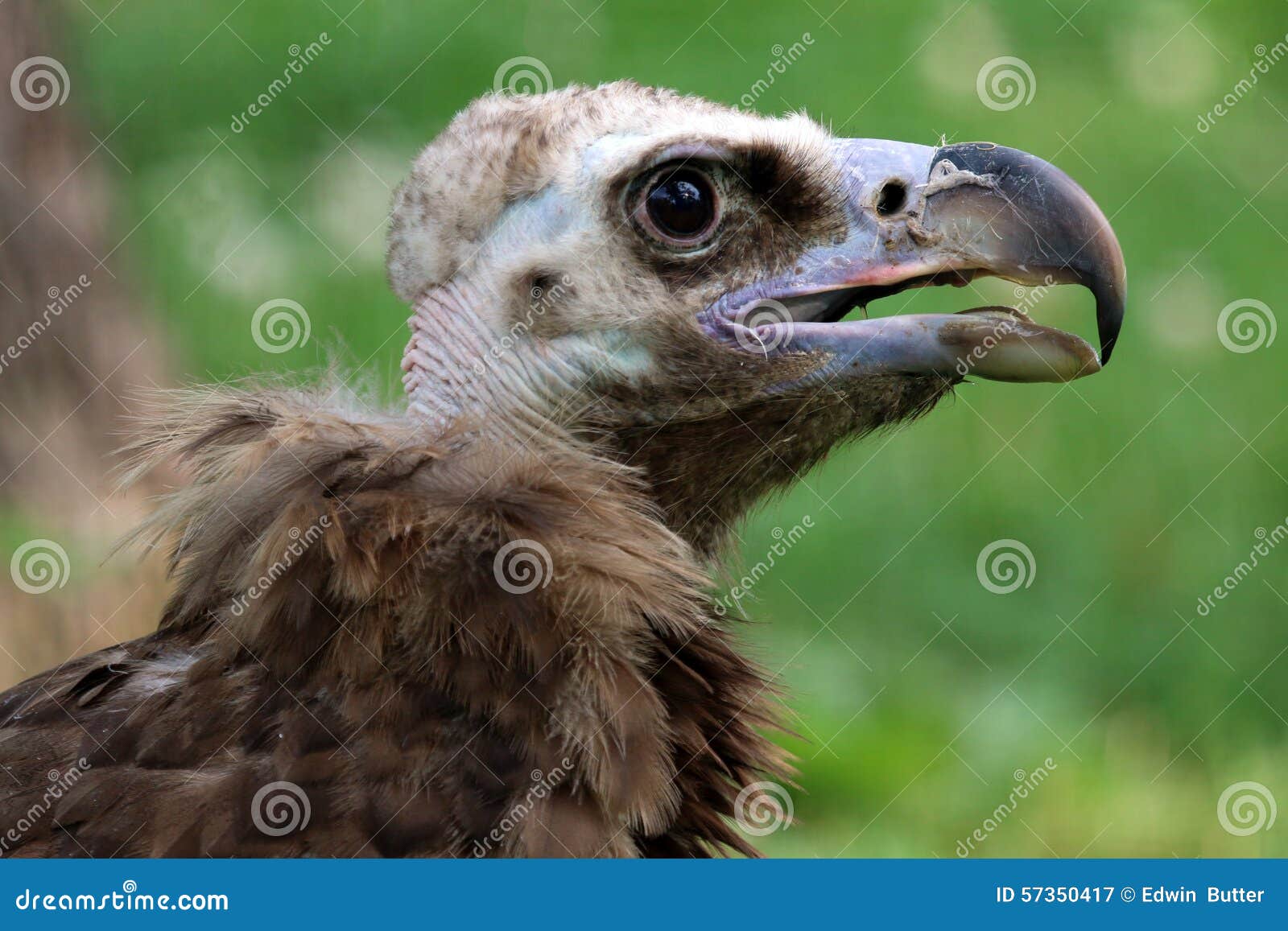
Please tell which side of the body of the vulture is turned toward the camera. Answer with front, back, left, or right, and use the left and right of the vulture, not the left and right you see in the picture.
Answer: right

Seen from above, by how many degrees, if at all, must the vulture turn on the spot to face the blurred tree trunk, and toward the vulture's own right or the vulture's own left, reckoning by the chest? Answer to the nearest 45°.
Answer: approximately 135° to the vulture's own left
